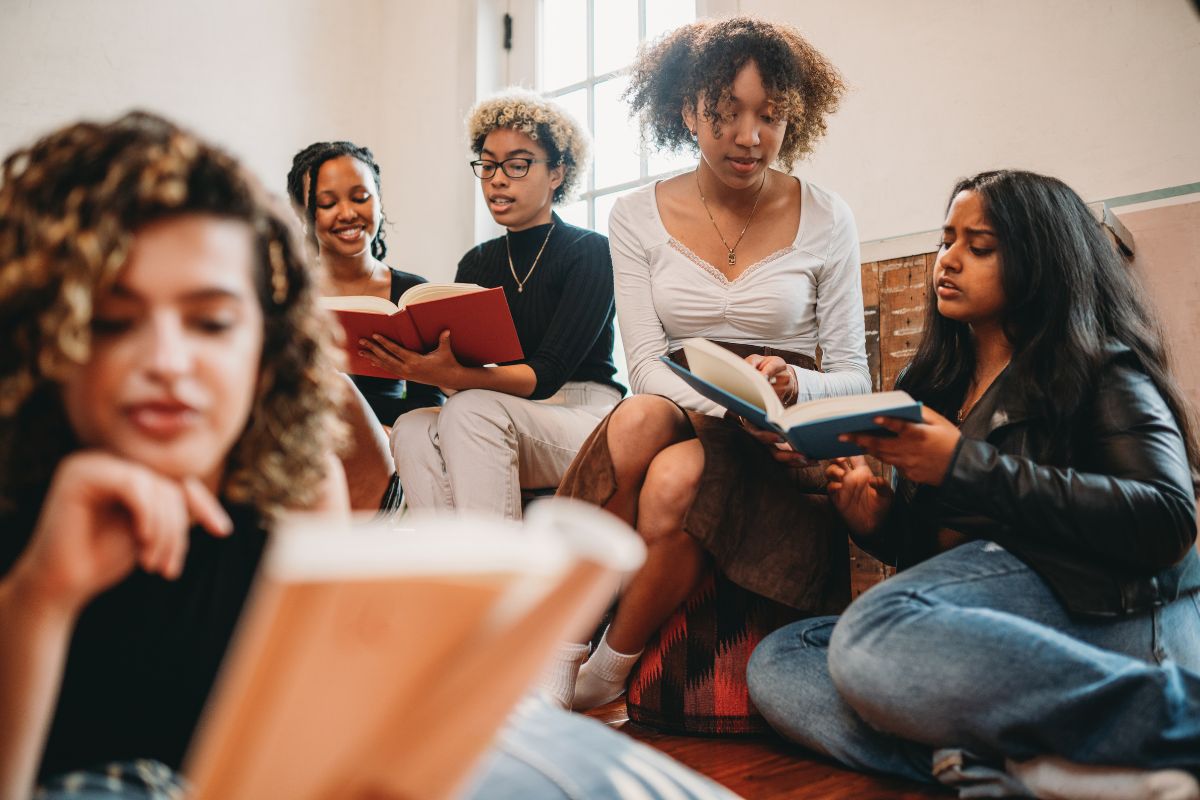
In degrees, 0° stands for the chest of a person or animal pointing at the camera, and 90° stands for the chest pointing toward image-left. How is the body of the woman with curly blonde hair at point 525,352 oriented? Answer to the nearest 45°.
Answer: approximately 45°

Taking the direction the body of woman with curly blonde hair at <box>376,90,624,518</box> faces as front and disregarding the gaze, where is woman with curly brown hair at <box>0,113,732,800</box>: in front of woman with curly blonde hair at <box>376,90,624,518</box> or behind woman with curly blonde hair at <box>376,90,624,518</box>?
in front

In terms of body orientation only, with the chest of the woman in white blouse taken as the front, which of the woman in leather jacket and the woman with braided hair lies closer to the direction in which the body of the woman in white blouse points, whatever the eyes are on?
the woman in leather jacket

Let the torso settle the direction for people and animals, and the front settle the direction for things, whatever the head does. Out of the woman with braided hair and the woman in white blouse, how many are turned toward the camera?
2

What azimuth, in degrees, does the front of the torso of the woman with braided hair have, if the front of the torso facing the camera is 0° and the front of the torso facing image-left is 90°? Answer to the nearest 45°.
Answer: approximately 0°

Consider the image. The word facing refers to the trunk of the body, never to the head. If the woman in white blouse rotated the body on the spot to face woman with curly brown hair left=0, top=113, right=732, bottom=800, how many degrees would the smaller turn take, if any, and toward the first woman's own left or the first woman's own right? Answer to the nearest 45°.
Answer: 0° — they already face them

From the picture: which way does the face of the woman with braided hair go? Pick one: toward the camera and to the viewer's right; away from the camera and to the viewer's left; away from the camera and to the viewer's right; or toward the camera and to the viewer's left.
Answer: toward the camera and to the viewer's right

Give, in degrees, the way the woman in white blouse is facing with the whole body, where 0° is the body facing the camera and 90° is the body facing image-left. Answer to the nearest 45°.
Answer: approximately 0°
